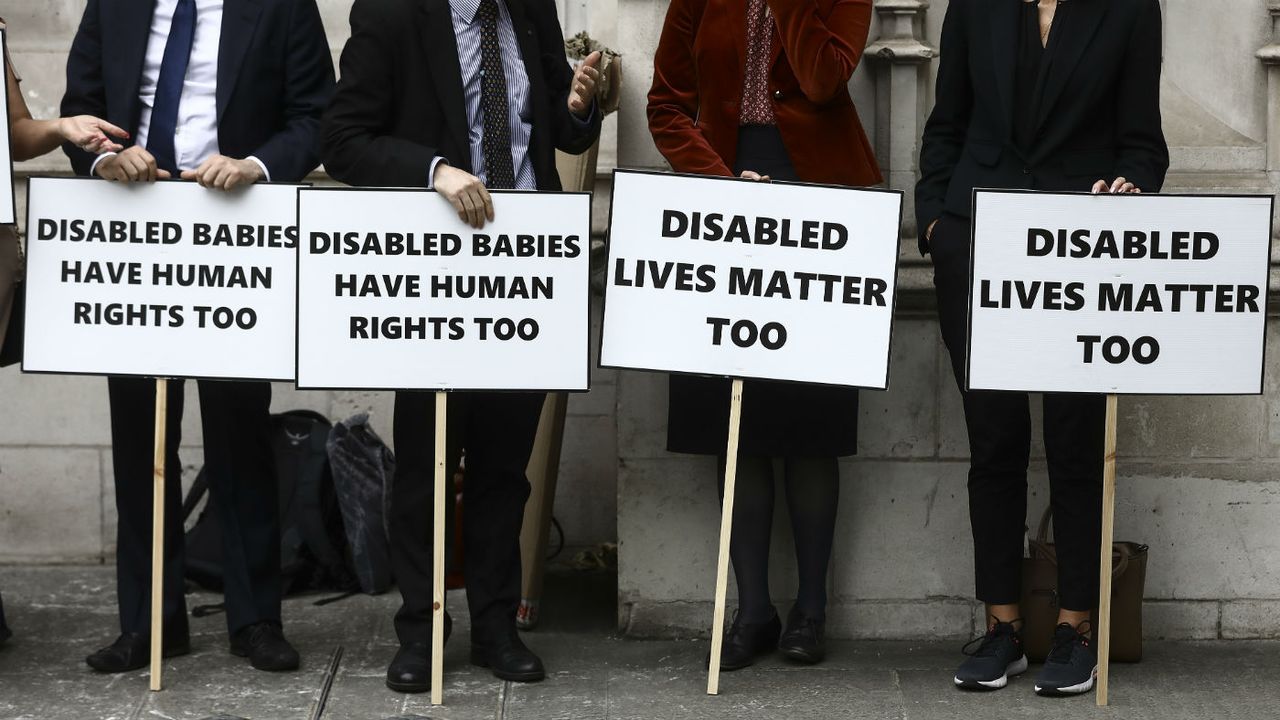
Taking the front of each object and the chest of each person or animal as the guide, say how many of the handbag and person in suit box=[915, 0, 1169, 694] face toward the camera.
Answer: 2

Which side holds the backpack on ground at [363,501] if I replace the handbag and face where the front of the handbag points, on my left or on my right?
on my right

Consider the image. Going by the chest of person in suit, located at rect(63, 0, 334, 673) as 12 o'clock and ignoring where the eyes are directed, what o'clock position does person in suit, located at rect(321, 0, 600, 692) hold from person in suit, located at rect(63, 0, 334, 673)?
person in suit, located at rect(321, 0, 600, 692) is roughly at 10 o'clock from person in suit, located at rect(63, 0, 334, 673).

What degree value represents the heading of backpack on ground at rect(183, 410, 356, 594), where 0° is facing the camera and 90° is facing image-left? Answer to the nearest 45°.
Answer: approximately 0°
